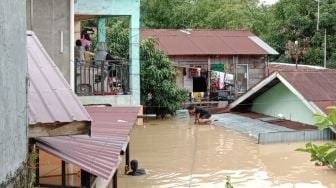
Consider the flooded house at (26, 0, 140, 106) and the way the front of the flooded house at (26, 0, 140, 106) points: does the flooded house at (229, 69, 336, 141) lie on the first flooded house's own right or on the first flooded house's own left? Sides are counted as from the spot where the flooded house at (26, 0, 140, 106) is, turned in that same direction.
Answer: on the first flooded house's own left

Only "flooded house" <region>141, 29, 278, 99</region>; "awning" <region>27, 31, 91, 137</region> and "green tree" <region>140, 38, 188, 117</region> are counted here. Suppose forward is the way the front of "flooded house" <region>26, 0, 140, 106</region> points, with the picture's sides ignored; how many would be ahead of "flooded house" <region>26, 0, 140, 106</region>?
1

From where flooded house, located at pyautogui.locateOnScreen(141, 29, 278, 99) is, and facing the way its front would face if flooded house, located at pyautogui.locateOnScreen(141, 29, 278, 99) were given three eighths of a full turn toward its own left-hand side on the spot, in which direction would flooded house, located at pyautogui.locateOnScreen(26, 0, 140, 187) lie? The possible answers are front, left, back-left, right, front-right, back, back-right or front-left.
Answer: back-right

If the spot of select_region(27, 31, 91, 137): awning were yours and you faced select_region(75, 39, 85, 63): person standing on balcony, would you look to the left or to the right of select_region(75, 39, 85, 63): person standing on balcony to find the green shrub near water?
right

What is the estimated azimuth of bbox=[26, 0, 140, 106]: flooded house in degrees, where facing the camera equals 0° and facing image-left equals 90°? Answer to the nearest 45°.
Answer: approximately 0°

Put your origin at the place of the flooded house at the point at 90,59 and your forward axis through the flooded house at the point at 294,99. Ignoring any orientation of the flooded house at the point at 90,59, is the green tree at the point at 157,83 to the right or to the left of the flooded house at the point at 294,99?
left

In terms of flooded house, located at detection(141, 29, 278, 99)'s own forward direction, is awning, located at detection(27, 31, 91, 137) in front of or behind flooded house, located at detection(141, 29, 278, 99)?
in front

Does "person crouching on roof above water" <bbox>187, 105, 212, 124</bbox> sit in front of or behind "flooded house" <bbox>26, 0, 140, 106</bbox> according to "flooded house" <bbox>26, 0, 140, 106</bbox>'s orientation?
behind

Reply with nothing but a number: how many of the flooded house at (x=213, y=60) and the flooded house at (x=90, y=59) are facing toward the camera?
2

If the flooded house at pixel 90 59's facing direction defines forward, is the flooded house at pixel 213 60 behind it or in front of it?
behind

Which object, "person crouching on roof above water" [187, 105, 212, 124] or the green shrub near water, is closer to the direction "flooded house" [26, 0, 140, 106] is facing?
the green shrub near water
